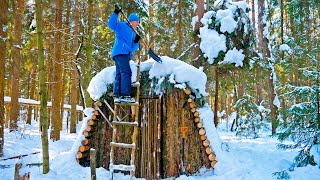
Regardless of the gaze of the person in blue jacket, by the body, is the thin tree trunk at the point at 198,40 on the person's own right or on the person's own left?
on the person's own left
